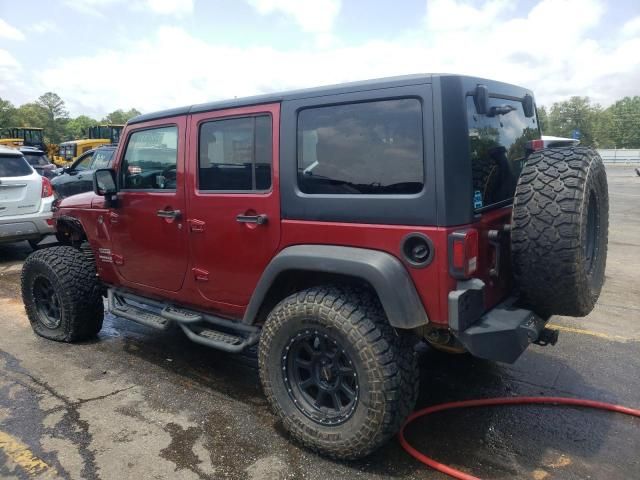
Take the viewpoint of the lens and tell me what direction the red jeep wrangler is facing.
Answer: facing away from the viewer and to the left of the viewer

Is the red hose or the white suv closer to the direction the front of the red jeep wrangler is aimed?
the white suv

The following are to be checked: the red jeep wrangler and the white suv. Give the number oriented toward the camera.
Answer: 0

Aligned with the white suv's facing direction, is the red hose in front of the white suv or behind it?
behind

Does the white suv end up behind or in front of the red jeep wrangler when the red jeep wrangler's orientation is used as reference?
in front

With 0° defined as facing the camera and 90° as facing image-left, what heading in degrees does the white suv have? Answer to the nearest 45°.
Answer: approximately 180°
